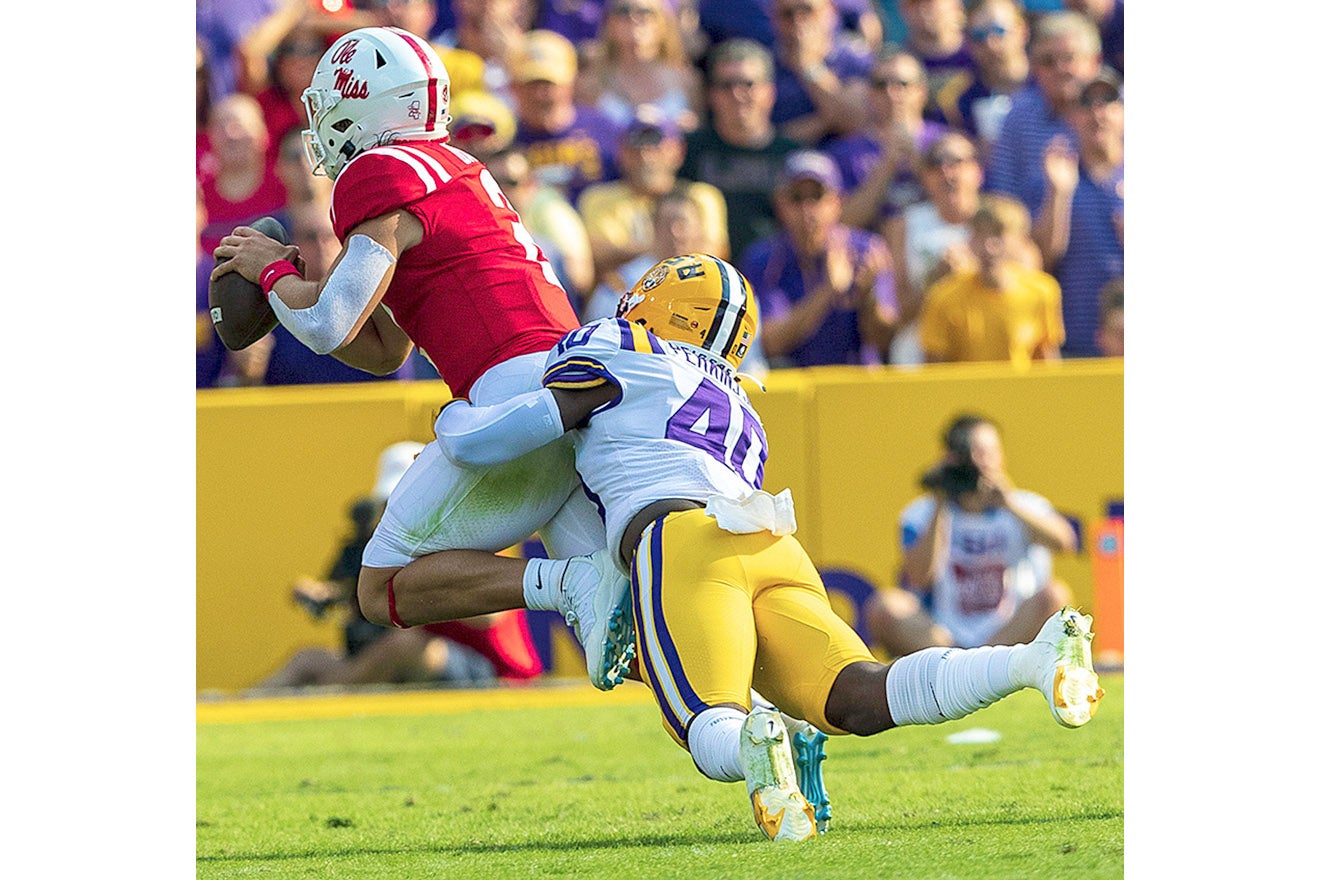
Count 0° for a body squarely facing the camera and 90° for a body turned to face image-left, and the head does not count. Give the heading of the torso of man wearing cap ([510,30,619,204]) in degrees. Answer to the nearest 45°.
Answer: approximately 0°

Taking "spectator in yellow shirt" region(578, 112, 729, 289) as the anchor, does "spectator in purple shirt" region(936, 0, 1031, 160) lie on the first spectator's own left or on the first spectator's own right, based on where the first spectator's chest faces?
on the first spectator's own left

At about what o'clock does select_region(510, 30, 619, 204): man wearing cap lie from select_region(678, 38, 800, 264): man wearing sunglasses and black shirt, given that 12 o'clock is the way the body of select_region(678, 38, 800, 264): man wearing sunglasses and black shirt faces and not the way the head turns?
select_region(510, 30, 619, 204): man wearing cap is roughly at 3 o'clock from select_region(678, 38, 800, 264): man wearing sunglasses and black shirt.

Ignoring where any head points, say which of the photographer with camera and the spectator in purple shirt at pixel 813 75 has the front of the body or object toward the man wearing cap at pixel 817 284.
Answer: the spectator in purple shirt
